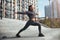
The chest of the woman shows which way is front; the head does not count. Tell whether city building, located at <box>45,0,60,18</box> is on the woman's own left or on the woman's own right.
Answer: on the woman's own left

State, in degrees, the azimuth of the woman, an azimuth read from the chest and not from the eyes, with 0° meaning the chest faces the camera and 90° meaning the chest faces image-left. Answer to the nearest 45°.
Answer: approximately 315°
